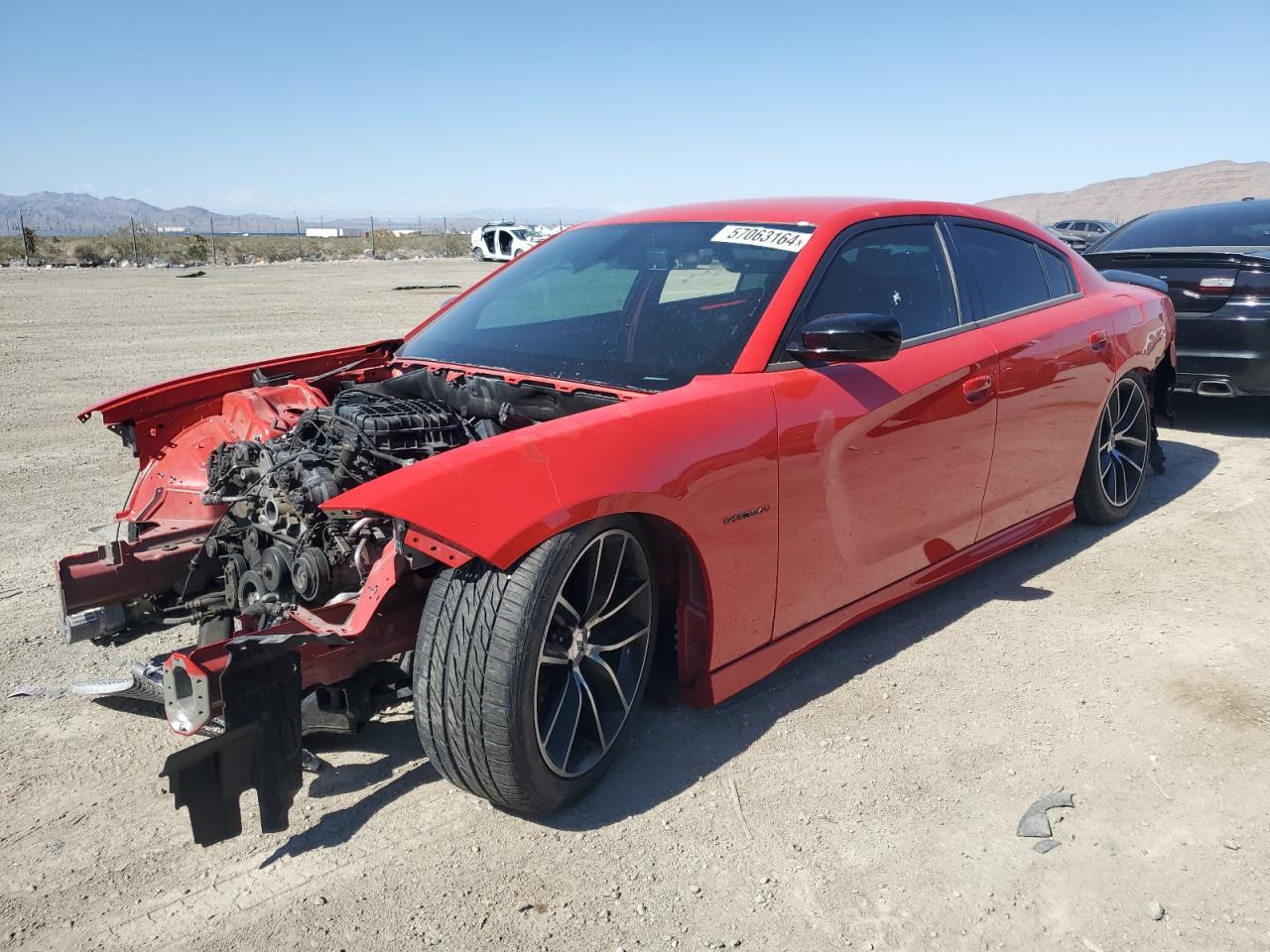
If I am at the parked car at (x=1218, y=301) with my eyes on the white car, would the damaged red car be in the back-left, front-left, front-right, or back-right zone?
back-left

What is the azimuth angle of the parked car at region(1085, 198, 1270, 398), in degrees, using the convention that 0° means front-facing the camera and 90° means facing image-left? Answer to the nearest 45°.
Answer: approximately 225°

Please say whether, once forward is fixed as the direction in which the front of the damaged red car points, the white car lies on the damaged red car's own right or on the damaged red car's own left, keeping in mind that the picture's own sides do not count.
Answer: on the damaged red car's own right

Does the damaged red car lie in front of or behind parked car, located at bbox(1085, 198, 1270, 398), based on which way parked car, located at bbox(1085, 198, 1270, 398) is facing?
behind

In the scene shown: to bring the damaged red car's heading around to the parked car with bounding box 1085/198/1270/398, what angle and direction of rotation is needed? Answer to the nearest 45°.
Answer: approximately 180°

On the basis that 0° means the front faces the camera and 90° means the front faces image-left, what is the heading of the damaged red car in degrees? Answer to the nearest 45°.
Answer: approximately 45°

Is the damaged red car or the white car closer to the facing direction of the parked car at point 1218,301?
the white car
